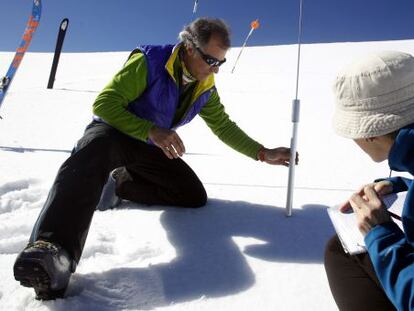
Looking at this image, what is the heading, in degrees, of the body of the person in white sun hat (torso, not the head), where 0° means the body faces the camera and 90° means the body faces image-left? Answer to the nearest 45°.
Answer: approximately 90°

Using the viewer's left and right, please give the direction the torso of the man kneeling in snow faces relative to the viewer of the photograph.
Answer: facing the viewer and to the right of the viewer

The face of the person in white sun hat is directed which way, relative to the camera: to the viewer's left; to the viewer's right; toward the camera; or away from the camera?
to the viewer's left

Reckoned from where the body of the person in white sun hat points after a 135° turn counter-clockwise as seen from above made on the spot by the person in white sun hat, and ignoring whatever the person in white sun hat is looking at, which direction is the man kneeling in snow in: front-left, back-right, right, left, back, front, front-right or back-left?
back
